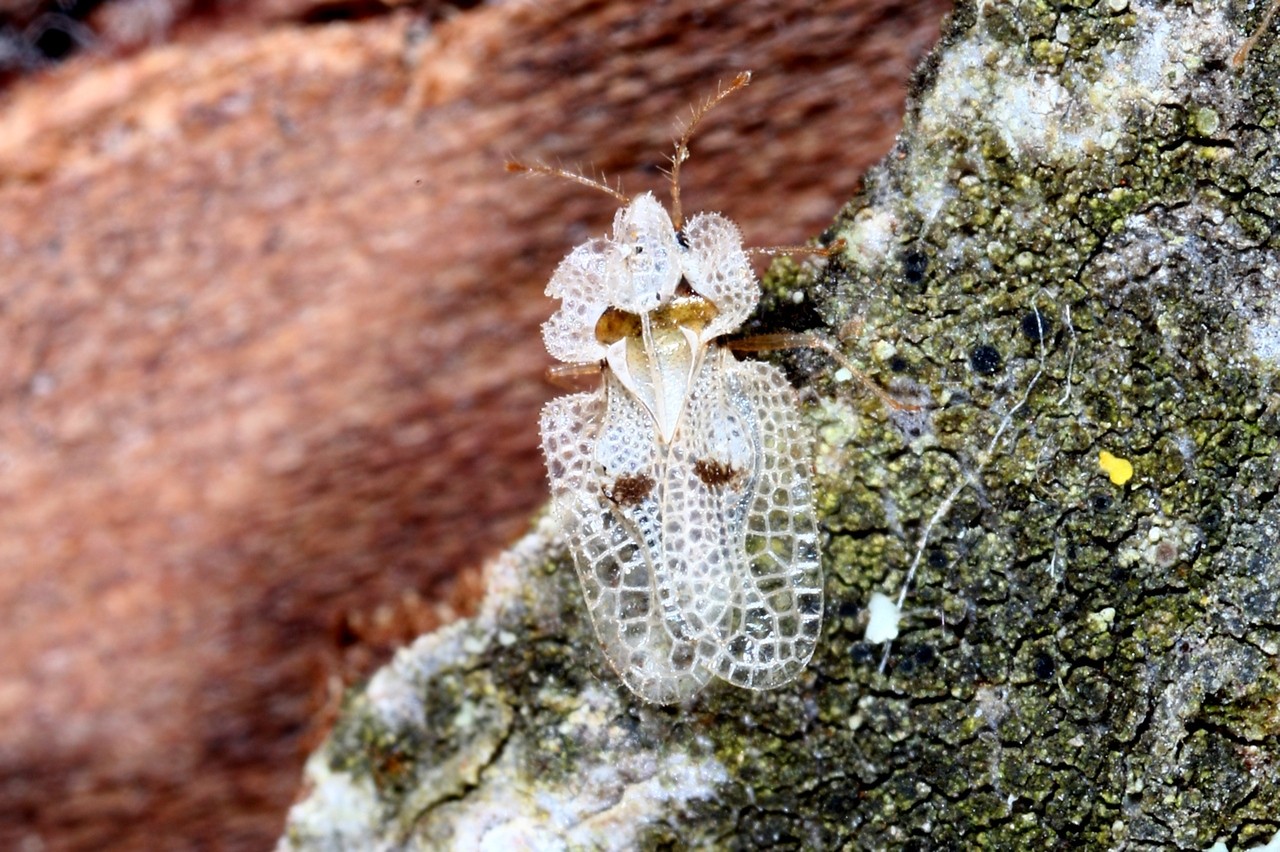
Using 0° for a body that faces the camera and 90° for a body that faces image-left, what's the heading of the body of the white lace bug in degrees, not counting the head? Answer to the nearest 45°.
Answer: approximately 180°
